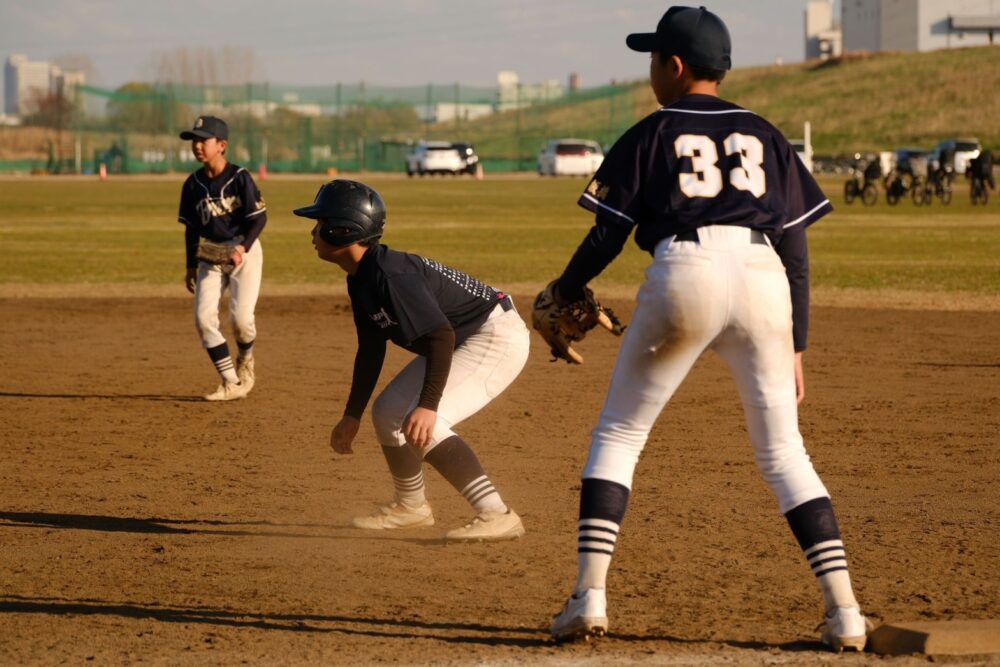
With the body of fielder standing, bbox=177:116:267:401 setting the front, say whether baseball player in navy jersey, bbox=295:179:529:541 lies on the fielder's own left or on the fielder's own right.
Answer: on the fielder's own left

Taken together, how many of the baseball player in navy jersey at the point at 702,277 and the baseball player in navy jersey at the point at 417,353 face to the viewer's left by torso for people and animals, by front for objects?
1

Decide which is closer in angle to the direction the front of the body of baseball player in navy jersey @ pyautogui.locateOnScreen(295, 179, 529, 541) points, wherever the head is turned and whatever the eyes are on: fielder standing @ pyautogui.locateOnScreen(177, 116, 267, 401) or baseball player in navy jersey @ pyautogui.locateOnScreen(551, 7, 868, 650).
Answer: the fielder standing

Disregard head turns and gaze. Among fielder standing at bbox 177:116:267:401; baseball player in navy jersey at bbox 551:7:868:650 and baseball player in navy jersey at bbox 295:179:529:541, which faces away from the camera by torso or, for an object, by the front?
baseball player in navy jersey at bbox 551:7:868:650

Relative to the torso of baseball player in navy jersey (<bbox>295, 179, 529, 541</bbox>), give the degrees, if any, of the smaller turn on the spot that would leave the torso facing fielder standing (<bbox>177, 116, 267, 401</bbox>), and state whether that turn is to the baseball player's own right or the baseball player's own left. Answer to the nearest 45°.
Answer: approximately 90° to the baseball player's own right

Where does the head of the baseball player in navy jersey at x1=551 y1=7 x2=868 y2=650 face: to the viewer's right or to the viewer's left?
to the viewer's left

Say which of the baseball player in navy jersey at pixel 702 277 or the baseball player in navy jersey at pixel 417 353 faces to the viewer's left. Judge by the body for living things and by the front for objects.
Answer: the baseball player in navy jersey at pixel 417 353

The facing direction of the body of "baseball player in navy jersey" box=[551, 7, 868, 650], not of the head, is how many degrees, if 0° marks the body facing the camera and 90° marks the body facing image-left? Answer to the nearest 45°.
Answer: approximately 180°

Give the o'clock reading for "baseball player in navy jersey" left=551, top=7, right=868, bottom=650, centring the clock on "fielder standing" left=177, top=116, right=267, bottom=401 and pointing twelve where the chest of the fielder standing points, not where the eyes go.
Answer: The baseball player in navy jersey is roughly at 10 o'clock from the fielder standing.

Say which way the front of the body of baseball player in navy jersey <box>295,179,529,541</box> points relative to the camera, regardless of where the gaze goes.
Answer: to the viewer's left

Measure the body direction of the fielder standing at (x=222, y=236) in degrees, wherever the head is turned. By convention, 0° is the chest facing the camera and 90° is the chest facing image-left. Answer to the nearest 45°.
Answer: approximately 45°

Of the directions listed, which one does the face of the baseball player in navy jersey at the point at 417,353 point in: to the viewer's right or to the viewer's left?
to the viewer's left
